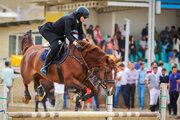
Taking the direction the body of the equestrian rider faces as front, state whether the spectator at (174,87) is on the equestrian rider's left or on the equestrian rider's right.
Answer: on the equestrian rider's left

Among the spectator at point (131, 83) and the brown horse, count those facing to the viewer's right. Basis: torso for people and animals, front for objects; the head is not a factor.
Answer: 1

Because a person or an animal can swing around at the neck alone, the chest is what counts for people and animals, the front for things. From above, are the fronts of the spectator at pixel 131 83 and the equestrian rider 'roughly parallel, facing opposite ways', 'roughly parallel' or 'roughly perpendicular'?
roughly perpendicular

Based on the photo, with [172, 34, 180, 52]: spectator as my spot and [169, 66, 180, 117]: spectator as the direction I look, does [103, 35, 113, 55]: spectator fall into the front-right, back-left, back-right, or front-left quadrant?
front-right

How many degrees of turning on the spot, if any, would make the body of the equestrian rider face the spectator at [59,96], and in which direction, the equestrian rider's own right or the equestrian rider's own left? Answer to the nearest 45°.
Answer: approximately 90° to the equestrian rider's own left

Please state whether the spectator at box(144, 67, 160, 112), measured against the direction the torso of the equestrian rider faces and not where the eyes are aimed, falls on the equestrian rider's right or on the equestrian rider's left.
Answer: on the equestrian rider's left

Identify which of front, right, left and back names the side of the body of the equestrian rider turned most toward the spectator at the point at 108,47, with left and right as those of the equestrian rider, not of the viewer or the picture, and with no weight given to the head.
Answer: left

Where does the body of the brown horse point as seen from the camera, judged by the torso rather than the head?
to the viewer's right

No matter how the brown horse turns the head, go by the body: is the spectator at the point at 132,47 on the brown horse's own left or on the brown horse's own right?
on the brown horse's own left

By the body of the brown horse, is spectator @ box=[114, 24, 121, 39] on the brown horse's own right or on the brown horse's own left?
on the brown horse's own left

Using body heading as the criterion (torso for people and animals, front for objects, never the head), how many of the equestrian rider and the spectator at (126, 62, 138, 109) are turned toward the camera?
1

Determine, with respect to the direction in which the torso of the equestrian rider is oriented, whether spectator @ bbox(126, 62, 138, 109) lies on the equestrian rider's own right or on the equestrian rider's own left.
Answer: on the equestrian rider's own left

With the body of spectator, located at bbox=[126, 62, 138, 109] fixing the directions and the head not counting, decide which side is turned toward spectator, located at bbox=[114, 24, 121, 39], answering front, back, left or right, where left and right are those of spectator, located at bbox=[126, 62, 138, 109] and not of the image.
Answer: back

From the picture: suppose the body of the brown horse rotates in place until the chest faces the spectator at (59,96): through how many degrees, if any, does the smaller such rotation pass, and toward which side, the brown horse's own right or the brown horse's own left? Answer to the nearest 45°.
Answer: approximately 90° to the brown horse's own left

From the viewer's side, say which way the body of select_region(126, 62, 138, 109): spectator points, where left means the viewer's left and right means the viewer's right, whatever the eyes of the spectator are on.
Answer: facing the viewer

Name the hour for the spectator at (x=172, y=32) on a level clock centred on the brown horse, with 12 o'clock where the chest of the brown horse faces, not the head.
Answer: The spectator is roughly at 10 o'clock from the brown horse.

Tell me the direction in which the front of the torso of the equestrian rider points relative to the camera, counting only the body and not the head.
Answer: to the viewer's right

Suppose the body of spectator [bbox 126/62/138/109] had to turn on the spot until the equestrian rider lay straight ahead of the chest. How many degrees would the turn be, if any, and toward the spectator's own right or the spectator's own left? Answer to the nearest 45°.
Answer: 0° — they already face them
